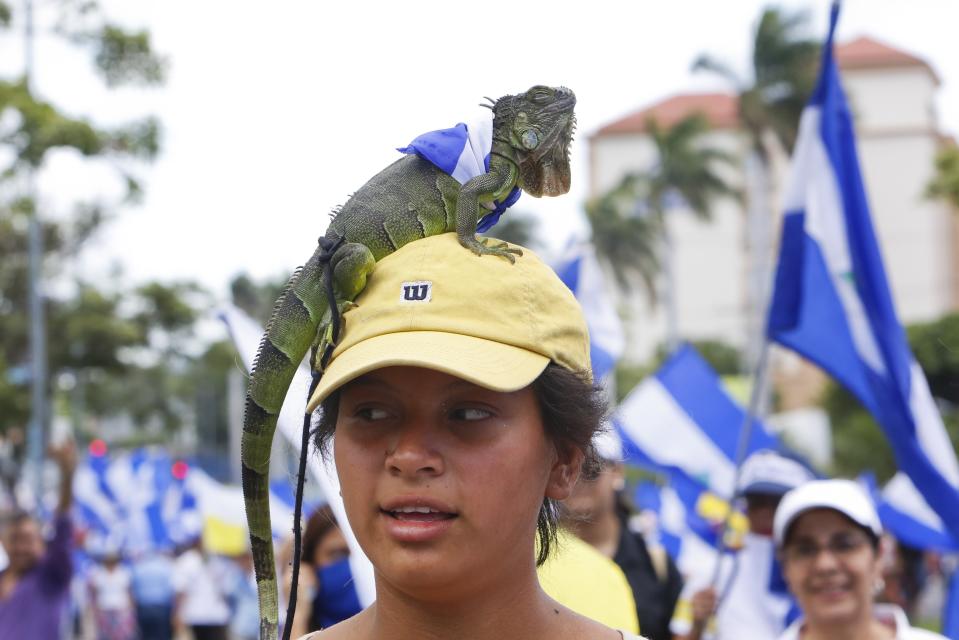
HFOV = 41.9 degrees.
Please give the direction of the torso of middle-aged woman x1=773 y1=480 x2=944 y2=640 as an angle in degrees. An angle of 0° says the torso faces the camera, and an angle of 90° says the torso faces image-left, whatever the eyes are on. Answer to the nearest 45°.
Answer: approximately 0°

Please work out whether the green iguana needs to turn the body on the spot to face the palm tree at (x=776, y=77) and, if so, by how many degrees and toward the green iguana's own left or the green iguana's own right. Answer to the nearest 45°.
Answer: approximately 90° to the green iguana's own left

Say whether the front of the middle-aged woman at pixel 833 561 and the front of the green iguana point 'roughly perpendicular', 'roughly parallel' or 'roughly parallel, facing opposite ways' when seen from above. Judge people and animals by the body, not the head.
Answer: roughly perpendicular

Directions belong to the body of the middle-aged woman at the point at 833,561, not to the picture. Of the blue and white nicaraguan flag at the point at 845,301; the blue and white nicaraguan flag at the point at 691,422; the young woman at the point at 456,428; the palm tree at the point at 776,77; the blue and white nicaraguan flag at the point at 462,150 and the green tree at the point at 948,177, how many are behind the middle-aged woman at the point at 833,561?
4

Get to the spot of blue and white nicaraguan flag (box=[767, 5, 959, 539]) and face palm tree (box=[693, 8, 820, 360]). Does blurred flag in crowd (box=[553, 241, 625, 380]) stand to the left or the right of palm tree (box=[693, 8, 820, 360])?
left

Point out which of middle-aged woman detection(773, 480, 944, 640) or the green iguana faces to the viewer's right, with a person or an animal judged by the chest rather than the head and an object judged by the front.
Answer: the green iguana

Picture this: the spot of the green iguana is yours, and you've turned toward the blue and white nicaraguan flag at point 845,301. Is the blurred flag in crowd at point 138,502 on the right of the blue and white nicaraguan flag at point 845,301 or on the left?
left

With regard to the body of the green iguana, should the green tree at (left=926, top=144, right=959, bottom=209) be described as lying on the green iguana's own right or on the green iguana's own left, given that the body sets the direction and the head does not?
on the green iguana's own left

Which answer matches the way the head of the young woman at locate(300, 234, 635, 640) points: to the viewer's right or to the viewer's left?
to the viewer's left

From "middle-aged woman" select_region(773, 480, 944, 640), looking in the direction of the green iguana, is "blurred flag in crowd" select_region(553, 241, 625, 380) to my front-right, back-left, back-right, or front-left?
back-right

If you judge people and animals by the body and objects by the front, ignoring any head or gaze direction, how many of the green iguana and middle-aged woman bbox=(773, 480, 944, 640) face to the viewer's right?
1

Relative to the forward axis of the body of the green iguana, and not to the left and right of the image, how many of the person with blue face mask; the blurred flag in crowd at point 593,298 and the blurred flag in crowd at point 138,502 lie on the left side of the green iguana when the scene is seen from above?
3

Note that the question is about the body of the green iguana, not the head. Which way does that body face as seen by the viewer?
to the viewer's right
